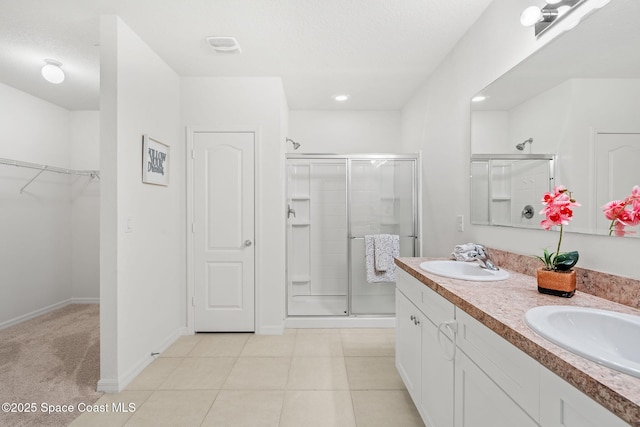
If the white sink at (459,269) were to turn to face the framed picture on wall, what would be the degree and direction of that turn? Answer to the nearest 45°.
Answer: approximately 45° to its right

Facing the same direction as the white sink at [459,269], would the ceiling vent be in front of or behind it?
in front

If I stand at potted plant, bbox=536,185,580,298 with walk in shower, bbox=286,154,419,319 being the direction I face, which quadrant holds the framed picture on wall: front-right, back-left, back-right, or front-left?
front-left

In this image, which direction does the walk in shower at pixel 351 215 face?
toward the camera

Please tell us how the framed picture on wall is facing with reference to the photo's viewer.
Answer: facing the viewer and to the right of the viewer

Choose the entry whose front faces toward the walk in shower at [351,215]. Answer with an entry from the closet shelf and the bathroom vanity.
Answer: the closet shelf

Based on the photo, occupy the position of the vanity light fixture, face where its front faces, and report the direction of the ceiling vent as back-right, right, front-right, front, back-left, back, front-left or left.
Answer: front-right

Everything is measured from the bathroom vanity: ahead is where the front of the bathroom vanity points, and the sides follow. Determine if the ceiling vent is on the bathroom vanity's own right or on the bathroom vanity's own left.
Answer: on the bathroom vanity's own right

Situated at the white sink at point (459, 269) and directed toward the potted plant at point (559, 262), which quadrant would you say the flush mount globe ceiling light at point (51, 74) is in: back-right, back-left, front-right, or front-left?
back-right

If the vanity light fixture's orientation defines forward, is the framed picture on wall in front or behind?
in front

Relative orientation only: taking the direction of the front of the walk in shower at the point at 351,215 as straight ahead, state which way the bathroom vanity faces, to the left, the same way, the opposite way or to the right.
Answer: to the right

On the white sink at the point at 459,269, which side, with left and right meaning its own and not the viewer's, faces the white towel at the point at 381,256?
right

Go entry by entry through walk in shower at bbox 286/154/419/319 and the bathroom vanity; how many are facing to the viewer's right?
0

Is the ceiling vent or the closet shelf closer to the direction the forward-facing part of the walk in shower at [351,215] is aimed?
the ceiling vent

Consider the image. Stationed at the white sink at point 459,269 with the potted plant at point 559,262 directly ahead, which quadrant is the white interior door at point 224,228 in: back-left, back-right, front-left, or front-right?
back-right

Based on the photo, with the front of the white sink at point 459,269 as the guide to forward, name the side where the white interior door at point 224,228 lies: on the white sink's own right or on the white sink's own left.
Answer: on the white sink's own right

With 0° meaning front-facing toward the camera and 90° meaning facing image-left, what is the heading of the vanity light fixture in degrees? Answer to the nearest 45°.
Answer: approximately 45°

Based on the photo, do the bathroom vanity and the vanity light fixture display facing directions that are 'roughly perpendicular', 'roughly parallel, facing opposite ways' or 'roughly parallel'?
roughly parallel
